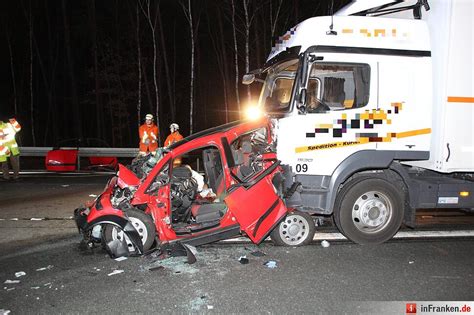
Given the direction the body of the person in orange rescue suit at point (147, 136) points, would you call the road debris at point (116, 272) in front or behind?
in front

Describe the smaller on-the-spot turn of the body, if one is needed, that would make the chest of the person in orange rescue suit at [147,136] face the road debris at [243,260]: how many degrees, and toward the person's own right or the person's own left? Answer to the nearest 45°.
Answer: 0° — they already face it

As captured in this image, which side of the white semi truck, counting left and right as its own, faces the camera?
left

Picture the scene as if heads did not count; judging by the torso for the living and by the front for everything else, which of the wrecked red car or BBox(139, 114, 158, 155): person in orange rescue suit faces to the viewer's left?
the wrecked red car

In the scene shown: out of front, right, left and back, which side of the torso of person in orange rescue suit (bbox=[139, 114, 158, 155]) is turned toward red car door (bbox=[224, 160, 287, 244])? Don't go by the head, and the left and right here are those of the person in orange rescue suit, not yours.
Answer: front

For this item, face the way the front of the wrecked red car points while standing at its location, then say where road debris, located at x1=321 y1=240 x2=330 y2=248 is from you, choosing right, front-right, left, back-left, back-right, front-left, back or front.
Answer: back

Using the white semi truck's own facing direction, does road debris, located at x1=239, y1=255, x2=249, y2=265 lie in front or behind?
in front

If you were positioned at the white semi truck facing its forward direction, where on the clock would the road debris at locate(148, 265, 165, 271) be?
The road debris is roughly at 11 o'clock from the white semi truck.

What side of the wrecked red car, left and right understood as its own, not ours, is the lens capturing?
left

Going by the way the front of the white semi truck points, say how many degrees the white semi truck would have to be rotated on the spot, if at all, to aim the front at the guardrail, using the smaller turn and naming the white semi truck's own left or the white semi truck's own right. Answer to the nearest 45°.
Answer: approximately 45° to the white semi truck's own right

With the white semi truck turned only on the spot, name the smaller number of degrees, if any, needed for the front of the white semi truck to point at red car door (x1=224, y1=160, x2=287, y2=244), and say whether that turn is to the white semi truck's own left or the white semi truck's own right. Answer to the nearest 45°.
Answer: approximately 45° to the white semi truck's own left

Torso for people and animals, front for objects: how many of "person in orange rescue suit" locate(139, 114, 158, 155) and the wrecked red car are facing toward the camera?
1
